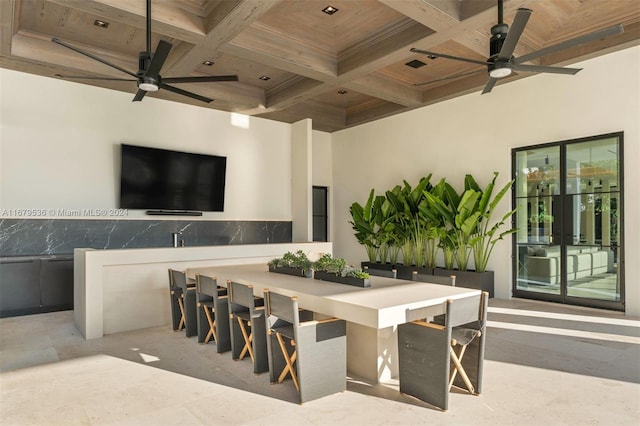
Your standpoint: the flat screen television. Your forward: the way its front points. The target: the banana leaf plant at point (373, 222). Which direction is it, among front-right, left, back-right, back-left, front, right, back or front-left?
front-left

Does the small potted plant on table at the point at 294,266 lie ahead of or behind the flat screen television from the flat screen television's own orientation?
ahead

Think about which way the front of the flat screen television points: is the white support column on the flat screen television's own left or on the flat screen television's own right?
on the flat screen television's own left

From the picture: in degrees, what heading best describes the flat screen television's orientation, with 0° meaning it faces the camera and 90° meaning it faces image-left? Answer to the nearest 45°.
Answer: approximately 315°
